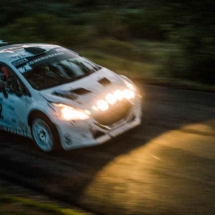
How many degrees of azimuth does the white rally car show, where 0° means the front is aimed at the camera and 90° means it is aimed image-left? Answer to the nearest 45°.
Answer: approximately 315°
